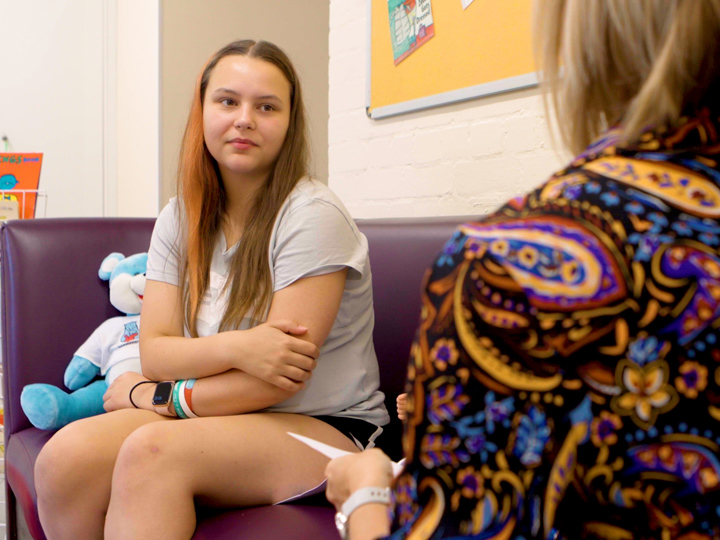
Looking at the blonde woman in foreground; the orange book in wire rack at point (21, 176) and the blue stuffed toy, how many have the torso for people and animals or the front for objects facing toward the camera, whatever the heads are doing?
2

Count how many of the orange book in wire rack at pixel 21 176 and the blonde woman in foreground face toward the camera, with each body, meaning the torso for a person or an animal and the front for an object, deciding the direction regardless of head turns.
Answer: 1

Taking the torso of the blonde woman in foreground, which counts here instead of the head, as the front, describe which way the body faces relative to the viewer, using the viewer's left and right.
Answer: facing away from the viewer and to the left of the viewer

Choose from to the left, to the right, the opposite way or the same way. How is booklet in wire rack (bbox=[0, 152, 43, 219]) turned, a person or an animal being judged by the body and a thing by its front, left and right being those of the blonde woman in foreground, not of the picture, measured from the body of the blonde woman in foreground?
the opposite way

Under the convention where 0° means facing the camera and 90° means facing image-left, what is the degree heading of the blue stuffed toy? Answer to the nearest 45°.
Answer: approximately 0°

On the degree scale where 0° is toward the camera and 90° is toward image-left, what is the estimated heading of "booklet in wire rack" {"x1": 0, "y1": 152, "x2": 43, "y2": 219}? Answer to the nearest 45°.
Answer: approximately 0°
